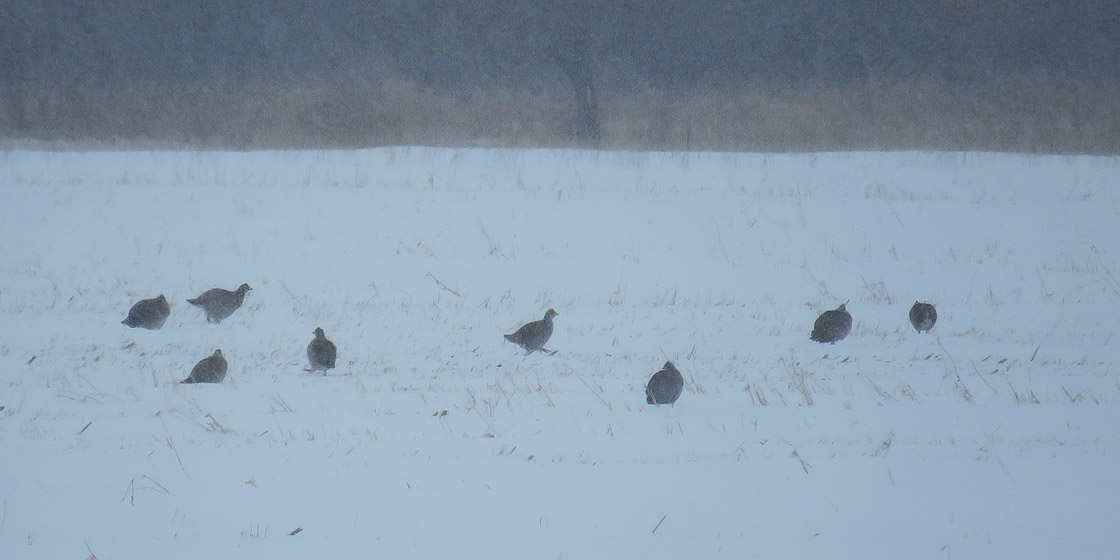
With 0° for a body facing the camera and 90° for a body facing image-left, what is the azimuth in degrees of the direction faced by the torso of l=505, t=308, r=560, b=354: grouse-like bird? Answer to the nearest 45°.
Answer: approximately 270°

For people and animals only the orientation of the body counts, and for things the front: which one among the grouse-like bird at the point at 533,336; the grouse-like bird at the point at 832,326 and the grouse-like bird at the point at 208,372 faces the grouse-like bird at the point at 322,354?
the grouse-like bird at the point at 208,372

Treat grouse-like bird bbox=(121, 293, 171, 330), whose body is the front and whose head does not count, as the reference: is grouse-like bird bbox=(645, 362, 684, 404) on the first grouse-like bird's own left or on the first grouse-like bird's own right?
on the first grouse-like bird's own right

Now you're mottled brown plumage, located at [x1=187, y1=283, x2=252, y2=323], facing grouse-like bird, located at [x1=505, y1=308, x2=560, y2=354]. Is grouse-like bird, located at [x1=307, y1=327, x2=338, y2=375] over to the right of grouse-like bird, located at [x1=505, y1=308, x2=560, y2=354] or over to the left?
right

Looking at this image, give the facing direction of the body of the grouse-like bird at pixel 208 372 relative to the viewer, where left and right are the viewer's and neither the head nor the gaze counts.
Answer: facing to the right of the viewer

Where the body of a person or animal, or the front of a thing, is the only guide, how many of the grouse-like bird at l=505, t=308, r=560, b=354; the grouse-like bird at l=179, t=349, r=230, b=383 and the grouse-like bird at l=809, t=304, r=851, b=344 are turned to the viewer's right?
3

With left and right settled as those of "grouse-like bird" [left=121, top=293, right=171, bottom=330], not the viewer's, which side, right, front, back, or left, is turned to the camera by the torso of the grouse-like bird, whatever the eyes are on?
right

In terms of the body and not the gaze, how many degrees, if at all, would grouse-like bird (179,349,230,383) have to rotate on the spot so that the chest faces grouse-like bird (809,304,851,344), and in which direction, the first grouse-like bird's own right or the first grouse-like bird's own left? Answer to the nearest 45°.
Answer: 0° — it already faces it

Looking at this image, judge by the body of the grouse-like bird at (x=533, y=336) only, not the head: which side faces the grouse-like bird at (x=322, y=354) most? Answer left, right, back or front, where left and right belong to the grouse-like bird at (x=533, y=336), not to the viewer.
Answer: back

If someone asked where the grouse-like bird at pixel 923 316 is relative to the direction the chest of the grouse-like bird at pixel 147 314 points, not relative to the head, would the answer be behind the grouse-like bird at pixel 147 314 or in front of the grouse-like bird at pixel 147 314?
in front

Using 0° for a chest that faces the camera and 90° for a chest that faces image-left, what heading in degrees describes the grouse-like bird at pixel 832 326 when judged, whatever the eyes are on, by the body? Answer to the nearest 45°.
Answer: approximately 270°

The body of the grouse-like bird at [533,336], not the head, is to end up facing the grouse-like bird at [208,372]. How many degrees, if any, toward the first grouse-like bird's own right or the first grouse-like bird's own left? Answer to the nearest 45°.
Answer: approximately 180°

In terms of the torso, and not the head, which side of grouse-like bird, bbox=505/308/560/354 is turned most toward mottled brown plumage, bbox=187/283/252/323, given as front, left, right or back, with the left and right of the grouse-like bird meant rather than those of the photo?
back

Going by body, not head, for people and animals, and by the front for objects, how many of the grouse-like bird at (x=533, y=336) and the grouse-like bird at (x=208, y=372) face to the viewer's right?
2
